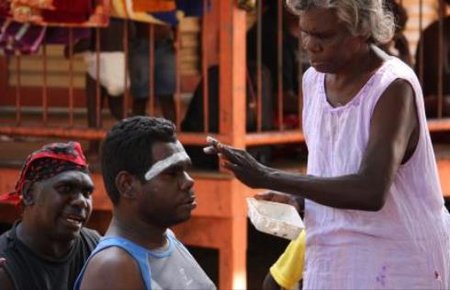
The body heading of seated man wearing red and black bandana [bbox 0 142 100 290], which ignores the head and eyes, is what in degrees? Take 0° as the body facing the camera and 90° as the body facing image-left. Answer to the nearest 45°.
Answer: approximately 315°

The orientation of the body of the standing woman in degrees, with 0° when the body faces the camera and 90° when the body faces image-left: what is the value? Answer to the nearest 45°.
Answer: approximately 45°

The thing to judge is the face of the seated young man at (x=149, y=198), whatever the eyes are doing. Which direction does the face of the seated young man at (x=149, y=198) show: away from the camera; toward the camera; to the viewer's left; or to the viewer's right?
to the viewer's right

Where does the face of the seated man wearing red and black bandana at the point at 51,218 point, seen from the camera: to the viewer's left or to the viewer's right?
to the viewer's right

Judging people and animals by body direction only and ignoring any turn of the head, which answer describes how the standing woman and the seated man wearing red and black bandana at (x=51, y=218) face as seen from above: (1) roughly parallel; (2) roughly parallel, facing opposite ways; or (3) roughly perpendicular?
roughly perpendicular

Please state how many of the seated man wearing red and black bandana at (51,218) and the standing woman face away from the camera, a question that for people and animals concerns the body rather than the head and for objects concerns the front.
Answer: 0

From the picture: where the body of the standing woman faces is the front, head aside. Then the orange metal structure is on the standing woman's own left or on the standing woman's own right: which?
on the standing woman's own right
